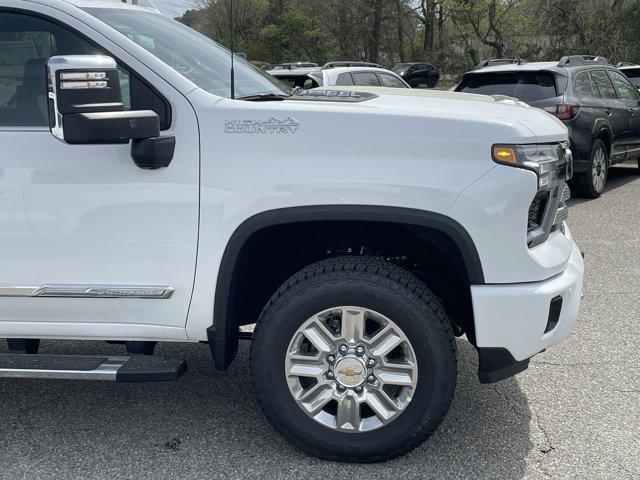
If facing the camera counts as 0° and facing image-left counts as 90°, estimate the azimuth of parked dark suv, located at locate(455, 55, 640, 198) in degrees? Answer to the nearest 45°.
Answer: approximately 225°

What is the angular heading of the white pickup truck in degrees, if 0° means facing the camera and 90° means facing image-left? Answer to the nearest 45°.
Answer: approximately 270°

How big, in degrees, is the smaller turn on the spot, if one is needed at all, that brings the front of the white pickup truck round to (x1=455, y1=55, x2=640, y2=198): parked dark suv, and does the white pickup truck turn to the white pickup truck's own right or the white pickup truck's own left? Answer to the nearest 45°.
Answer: approximately 45° to the white pickup truck's own left

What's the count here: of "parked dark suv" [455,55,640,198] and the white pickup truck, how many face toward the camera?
0

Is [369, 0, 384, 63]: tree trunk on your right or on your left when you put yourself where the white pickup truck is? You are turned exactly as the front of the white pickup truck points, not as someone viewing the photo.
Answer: on your left

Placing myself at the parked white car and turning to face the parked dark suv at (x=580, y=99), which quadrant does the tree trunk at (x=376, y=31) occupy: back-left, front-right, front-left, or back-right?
back-left

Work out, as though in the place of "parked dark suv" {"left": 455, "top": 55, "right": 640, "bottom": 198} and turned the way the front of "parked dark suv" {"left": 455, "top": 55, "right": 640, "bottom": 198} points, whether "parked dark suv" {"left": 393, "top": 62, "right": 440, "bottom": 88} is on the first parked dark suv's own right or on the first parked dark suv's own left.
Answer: on the first parked dark suv's own left

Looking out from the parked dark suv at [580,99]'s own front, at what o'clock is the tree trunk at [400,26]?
The tree trunk is roughly at 10 o'clock from the parked dark suv.

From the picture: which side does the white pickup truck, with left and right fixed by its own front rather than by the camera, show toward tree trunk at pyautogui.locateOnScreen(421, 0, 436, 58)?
left

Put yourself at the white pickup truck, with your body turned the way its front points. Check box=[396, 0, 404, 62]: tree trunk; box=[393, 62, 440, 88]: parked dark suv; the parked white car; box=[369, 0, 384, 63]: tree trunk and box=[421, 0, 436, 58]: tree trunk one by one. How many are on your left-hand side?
5

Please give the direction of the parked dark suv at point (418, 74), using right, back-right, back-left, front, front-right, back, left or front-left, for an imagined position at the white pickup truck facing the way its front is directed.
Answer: left

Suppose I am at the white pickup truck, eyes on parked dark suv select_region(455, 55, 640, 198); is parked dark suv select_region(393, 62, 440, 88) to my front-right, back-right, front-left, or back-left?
front-left

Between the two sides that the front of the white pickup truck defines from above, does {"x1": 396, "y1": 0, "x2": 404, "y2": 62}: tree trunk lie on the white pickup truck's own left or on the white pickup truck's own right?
on the white pickup truck's own left

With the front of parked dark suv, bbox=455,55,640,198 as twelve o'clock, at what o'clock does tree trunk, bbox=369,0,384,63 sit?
The tree trunk is roughly at 10 o'clock from the parked dark suv.
